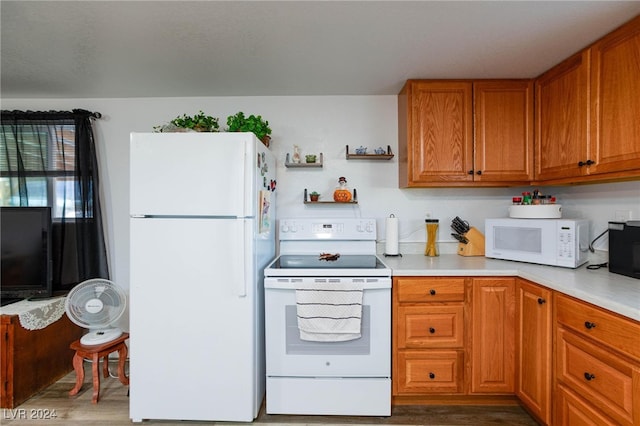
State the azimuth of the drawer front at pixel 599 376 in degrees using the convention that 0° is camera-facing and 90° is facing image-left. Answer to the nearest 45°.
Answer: approximately 45°

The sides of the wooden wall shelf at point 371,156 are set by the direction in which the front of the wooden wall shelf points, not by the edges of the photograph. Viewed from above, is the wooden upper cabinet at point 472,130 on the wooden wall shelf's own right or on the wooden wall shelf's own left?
on the wooden wall shelf's own left

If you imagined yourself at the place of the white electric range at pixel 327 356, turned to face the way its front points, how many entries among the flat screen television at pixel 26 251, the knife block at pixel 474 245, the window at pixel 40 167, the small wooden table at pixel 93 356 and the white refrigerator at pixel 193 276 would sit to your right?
4
